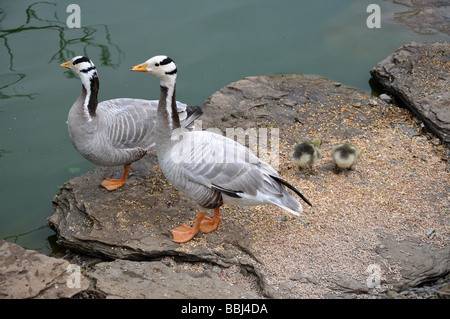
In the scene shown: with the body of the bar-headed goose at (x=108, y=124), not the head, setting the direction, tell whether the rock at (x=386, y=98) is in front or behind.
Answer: behind

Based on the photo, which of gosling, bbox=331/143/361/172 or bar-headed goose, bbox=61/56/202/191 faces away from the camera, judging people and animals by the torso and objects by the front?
the gosling

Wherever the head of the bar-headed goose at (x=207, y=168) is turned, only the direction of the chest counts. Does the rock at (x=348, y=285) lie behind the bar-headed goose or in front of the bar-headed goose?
behind

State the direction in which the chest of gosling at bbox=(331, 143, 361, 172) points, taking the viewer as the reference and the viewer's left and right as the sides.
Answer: facing away from the viewer

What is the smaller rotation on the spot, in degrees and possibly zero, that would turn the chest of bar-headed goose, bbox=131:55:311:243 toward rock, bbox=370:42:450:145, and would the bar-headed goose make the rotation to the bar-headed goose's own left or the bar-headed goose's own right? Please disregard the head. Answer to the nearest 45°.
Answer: approximately 135° to the bar-headed goose's own right

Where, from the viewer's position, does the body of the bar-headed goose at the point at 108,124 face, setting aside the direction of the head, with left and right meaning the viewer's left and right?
facing to the left of the viewer

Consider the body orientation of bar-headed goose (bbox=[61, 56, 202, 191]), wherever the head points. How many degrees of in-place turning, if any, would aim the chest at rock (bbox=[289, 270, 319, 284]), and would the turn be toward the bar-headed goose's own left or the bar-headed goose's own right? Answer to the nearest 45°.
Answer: approximately 135° to the bar-headed goose's own left

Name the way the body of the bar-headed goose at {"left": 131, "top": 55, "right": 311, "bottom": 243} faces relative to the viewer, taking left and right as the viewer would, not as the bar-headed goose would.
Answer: facing to the left of the viewer

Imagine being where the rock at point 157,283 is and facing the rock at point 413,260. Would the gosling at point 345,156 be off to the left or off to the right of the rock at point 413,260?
left
